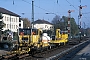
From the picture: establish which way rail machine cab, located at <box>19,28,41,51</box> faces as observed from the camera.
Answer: facing the viewer and to the left of the viewer
